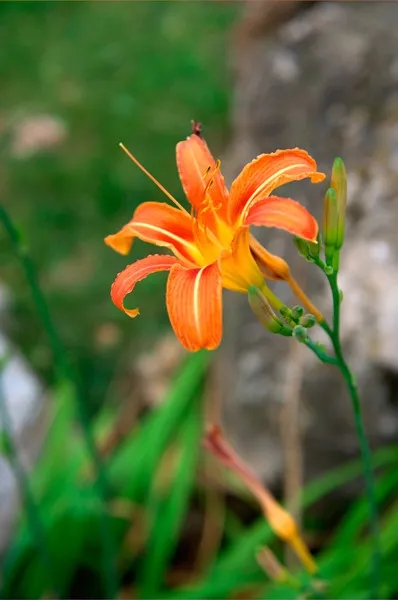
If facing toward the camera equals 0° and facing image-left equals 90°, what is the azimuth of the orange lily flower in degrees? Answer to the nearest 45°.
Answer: approximately 45°

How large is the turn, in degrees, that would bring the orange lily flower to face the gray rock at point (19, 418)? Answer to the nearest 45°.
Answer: approximately 90° to its right
